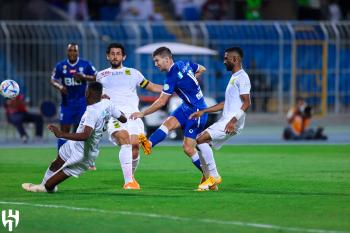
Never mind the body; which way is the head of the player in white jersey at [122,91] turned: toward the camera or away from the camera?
toward the camera

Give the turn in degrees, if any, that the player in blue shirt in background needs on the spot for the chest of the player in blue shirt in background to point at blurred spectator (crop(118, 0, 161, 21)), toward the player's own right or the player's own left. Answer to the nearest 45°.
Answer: approximately 180°

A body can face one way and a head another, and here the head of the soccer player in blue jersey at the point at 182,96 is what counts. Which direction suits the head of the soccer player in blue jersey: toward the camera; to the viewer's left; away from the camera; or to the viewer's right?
to the viewer's left

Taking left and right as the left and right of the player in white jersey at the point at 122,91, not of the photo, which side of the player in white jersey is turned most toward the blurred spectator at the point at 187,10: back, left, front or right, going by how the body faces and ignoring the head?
back

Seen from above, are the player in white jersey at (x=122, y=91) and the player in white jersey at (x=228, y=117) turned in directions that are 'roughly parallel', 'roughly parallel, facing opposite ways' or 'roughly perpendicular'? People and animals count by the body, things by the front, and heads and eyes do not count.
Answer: roughly perpendicular

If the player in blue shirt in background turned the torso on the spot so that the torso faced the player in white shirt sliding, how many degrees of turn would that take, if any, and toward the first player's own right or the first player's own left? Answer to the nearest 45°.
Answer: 0° — they already face them

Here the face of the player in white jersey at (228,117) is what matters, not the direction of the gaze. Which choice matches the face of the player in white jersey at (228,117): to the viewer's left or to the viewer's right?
to the viewer's left

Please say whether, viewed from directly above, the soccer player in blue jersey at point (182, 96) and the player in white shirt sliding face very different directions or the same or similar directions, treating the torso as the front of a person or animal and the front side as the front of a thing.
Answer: same or similar directions

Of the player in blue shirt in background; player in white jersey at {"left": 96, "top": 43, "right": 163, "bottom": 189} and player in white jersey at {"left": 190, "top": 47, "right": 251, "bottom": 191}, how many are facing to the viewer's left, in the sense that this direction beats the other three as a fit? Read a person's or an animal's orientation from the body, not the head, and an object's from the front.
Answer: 1

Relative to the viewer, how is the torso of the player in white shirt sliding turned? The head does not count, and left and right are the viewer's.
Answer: facing away from the viewer and to the left of the viewer

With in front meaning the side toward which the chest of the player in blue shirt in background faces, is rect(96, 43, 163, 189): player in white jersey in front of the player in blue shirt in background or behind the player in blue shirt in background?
in front

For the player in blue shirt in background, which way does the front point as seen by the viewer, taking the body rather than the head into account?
toward the camera

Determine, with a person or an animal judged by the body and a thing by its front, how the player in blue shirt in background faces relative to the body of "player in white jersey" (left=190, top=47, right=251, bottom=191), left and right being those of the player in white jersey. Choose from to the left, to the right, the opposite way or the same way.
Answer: to the left

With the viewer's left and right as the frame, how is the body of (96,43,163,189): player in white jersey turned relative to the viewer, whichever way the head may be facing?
facing the viewer
